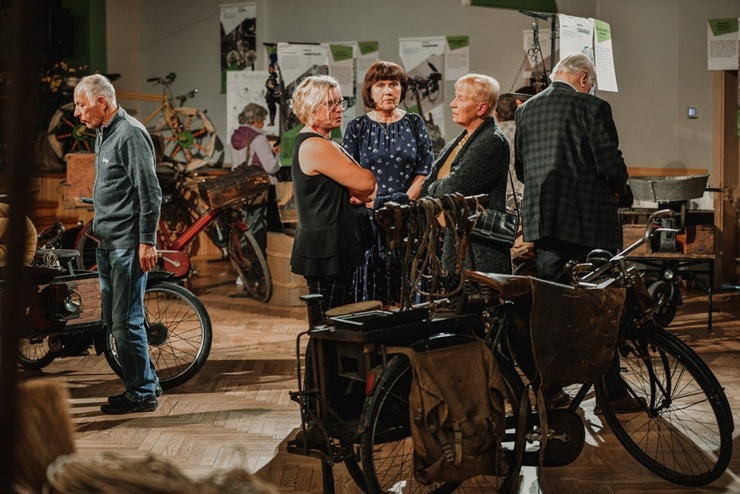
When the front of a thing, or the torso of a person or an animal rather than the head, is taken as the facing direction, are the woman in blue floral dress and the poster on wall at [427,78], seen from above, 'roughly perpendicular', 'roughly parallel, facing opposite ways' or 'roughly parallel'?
roughly parallel

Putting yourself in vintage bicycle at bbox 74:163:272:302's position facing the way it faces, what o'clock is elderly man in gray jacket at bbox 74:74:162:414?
The elderly man in gray jacket is roughly at 2 o'clock from the vintage bicycle.

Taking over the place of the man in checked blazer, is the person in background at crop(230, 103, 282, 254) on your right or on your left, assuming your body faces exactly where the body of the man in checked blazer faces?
on your left

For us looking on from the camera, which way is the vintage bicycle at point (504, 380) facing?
facing to the right of the viewer

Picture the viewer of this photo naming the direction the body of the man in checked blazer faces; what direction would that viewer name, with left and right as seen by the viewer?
facing away from the viewer and to the right of the viewer

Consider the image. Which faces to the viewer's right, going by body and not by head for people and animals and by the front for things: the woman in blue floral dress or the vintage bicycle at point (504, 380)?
the vintage bicycle

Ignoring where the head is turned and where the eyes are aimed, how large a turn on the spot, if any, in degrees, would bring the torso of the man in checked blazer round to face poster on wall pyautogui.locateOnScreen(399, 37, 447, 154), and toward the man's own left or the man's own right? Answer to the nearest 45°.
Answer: approximately 45° to the man's own left

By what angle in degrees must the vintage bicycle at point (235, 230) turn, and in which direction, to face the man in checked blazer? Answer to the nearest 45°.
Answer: approximately 45° to its right

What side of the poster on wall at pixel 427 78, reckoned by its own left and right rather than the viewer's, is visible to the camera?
front

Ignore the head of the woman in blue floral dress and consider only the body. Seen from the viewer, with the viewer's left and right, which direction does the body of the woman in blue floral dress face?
facing the viewer

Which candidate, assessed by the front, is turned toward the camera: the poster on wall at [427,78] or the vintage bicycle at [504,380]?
the poster on wall

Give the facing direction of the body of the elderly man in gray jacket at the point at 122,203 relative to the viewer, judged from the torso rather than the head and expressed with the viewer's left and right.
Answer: facing to the left of the viewer

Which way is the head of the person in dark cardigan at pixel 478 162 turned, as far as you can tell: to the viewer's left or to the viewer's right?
to the viewer's left

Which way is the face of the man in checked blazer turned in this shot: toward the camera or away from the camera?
away from the camera
